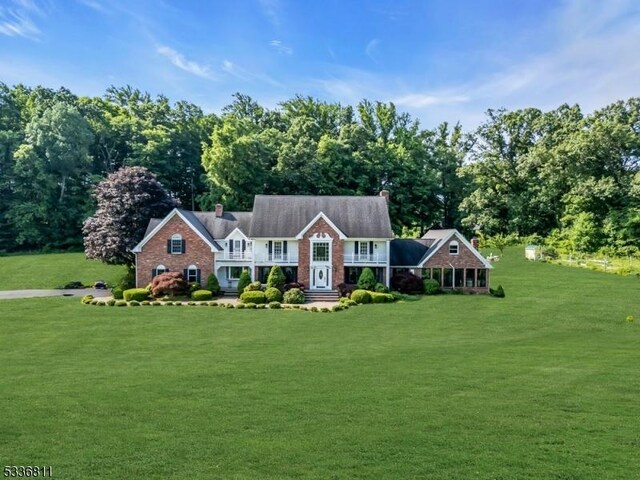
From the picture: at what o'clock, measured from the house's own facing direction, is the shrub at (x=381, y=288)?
The shrub is roughly at 10 o'clock from the house.

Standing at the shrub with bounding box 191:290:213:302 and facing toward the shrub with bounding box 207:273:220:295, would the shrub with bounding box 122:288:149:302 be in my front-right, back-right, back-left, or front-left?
back-left

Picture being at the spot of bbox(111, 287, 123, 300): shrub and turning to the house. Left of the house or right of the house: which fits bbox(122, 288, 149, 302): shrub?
right

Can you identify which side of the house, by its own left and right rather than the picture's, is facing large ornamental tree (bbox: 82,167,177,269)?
right

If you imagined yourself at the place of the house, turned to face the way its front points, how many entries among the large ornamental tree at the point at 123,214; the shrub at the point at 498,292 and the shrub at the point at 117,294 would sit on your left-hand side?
1

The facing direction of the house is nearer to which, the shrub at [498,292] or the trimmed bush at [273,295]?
the trimmed bush

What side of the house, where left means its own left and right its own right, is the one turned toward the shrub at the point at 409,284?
left

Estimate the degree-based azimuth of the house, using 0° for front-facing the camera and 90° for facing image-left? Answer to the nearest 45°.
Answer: approximately 0°

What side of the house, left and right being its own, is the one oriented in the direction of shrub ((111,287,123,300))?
right

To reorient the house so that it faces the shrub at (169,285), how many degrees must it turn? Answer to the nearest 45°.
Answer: approximately 90° to its right

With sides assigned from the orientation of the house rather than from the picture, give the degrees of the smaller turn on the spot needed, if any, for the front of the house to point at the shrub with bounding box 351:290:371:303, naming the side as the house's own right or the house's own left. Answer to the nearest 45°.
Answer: approximately 45° to the house's own left

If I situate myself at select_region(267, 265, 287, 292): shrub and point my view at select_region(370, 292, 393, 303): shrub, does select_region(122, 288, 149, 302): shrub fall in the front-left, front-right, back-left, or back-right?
back-right
